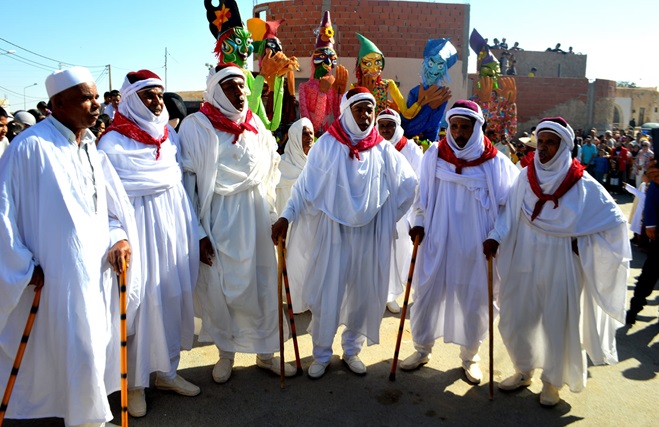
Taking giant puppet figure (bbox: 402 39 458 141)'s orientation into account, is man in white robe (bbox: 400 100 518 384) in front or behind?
in front

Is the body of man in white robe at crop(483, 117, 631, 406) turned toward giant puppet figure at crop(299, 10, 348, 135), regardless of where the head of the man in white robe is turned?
no

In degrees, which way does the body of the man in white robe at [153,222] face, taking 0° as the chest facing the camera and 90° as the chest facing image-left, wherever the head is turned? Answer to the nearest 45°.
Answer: approximately 315°

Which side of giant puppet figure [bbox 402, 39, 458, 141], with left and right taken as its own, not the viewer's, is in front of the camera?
front

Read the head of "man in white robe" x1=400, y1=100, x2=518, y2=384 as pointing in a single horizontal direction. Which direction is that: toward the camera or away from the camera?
toward the camera

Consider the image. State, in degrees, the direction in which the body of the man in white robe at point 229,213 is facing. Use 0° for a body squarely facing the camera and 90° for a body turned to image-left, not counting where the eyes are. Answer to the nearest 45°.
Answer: approximately 315°

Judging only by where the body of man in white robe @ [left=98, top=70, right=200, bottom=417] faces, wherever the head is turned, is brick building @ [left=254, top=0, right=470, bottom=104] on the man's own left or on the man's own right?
on the man's own left

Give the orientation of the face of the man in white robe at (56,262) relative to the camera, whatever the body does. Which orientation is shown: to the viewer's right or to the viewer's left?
to the viewer's right

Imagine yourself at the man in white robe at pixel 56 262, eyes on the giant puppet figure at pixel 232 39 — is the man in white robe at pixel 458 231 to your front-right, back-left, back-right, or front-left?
front-right

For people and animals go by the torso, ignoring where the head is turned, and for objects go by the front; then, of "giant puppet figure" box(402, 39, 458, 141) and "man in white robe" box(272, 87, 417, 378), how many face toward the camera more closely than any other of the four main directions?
2

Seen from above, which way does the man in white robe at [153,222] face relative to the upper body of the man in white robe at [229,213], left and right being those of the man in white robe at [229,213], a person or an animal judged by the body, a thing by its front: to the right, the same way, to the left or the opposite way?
the same way

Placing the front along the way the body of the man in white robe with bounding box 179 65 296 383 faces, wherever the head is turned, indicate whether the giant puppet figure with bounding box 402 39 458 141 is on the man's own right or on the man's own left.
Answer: on the man's own left

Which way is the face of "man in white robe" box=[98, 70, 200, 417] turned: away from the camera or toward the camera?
toward the camera

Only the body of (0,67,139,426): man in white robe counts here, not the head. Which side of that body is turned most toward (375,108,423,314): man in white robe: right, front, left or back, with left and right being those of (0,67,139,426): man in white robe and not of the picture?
left

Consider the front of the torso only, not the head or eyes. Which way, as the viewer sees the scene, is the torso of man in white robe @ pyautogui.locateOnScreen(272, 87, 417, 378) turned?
toward the camera
